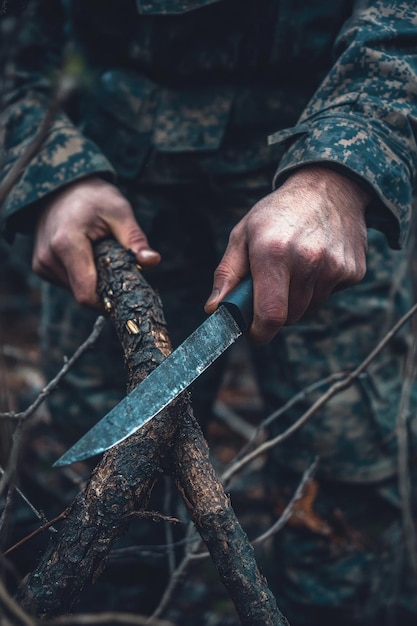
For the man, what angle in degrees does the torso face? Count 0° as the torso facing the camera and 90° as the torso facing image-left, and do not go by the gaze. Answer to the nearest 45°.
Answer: approximately 0°
